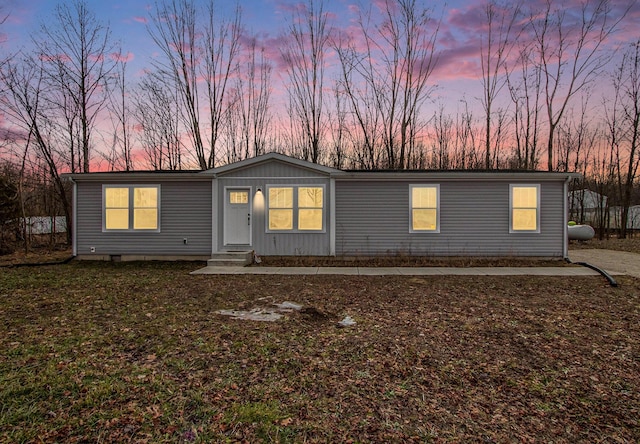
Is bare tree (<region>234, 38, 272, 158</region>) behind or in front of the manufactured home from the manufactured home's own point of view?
behind

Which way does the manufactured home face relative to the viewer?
toward the camera

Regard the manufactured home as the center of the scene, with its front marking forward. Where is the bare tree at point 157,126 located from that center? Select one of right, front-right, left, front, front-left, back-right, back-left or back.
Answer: back-right

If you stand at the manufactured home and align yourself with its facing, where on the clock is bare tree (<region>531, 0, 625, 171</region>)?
The bare tree is roughly at 8 o'clock from the manufactured home.

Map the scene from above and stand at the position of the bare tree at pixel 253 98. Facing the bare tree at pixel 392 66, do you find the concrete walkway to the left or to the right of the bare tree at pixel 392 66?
right

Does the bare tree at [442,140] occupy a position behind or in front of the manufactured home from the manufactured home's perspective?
behind

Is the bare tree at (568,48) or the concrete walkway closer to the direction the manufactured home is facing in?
the concrete walkway

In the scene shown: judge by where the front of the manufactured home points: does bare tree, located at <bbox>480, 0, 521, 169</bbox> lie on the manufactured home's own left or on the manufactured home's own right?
on the manufactured home's own left

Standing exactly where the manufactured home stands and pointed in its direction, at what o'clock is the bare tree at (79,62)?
The bare tree is roughly at 4 o'clock from the manufactured home.

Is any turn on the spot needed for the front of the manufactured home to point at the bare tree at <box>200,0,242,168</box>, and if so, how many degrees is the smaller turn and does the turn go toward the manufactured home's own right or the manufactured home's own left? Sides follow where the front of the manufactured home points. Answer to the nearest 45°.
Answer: approximately 135° to the manufactured home's own right
